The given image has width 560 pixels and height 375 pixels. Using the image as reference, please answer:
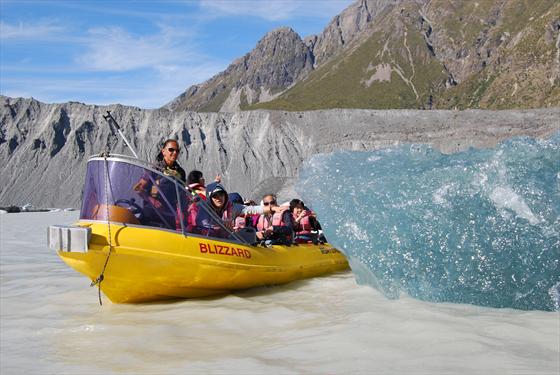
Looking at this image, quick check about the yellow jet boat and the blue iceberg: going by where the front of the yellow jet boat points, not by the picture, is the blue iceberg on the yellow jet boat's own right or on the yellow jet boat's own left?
on the yellow jet boat's own left

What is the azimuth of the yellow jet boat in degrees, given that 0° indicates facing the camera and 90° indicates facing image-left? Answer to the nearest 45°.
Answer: approximately 45°

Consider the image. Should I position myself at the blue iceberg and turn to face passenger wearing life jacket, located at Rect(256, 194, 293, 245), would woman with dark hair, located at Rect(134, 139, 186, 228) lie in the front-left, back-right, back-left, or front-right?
front-left
